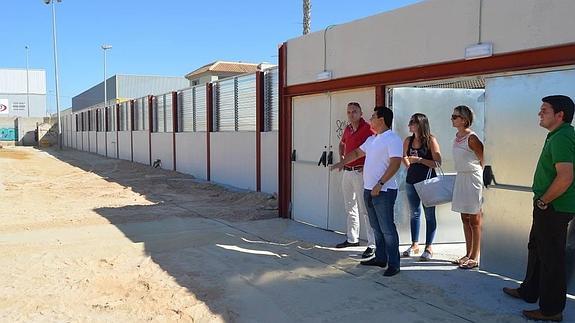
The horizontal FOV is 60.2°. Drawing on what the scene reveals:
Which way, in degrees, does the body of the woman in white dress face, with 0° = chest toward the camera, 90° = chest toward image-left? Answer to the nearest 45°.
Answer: approximately 45°

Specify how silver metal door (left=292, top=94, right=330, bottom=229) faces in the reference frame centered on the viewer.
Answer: facing the viewer and to the left of the viewer

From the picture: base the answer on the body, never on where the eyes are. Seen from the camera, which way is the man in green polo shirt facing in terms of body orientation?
to the viewer's left

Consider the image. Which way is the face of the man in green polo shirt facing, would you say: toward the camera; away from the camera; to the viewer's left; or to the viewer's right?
to the viewer's left

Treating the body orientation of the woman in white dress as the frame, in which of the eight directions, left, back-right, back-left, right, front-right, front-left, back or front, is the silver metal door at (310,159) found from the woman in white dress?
right

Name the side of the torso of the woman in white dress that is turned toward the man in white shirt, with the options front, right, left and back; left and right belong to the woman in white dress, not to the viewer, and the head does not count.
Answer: front

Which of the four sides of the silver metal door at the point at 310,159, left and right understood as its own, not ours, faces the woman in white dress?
left

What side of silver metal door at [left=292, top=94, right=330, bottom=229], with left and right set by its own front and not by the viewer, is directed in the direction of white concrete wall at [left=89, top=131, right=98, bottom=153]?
right

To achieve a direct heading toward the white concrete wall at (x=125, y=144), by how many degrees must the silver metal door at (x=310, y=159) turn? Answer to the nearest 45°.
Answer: approximately 90° to its right

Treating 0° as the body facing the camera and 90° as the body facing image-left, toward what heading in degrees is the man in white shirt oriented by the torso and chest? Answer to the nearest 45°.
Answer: approximately 90°

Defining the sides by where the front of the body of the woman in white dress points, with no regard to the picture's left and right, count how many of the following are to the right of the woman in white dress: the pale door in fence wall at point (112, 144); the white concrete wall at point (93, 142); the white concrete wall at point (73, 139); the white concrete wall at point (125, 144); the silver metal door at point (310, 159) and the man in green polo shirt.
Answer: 5

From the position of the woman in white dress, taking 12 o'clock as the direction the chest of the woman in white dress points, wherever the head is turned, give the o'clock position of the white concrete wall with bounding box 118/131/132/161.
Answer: The white concrete wall is roughly at 3 o'clock from the woman in white dress.
